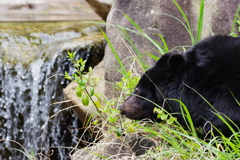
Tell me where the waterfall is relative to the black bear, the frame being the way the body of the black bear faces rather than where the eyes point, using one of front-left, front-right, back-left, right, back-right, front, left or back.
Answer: front-right

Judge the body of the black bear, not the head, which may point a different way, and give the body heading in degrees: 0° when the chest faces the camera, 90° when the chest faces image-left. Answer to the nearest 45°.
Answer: approximately 90°

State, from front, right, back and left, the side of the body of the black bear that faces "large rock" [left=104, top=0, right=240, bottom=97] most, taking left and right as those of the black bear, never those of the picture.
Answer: right
